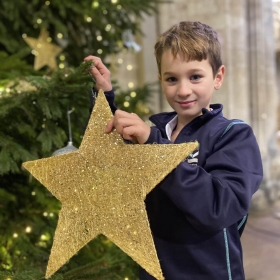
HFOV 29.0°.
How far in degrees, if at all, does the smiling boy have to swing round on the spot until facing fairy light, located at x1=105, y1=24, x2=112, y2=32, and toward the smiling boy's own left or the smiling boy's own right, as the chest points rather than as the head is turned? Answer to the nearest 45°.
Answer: approximately 135° to the smiling boy's own right

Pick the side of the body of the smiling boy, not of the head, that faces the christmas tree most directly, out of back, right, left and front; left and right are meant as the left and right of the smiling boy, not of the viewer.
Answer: right

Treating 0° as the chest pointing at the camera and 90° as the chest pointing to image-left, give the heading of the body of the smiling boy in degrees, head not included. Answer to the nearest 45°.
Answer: approximately 45°

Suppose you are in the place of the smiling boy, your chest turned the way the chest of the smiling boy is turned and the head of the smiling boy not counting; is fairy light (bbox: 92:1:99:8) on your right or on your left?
on your right
